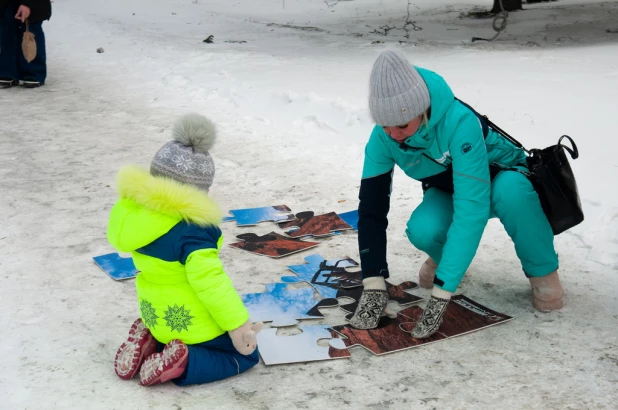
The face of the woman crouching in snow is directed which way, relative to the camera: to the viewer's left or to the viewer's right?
to the viewer's left

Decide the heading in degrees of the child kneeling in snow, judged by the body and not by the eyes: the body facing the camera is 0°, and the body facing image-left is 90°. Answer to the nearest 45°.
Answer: approximately 225°

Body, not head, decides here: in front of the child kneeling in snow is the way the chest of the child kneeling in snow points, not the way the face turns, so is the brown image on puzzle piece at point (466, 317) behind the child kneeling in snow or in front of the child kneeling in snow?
in front

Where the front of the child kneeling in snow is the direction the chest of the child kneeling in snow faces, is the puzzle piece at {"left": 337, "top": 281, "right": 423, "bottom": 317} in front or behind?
in front

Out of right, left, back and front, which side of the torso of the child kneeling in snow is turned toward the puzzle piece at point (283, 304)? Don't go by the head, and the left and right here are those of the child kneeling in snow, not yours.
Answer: front

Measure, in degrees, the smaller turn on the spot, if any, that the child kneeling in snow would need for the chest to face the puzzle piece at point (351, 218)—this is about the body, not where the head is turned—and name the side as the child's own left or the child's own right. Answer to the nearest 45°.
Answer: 0° — they already face it

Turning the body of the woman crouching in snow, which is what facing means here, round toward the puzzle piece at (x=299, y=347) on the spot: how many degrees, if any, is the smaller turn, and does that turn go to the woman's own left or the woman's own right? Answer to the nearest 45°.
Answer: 0° — they already face it

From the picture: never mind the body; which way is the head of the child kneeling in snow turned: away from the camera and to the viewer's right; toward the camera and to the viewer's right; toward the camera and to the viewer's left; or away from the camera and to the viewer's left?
away from the camera and to the viewer's right

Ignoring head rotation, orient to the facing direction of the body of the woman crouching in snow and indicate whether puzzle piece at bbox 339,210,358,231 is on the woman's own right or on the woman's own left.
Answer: on the woman's own right

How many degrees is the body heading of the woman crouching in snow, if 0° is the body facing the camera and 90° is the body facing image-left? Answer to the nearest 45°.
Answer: approximately 45°

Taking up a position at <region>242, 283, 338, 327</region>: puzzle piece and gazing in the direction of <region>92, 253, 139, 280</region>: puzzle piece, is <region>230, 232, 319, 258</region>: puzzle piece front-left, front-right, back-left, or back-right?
front-right

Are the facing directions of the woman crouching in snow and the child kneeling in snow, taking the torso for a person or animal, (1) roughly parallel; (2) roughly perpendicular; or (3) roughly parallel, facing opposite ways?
roughly parallel, facing opposite ways

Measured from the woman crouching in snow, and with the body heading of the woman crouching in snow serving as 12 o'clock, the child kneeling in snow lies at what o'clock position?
The child kneeling in snow is roughly at 12 o'clock from the woman crouching in snow.
